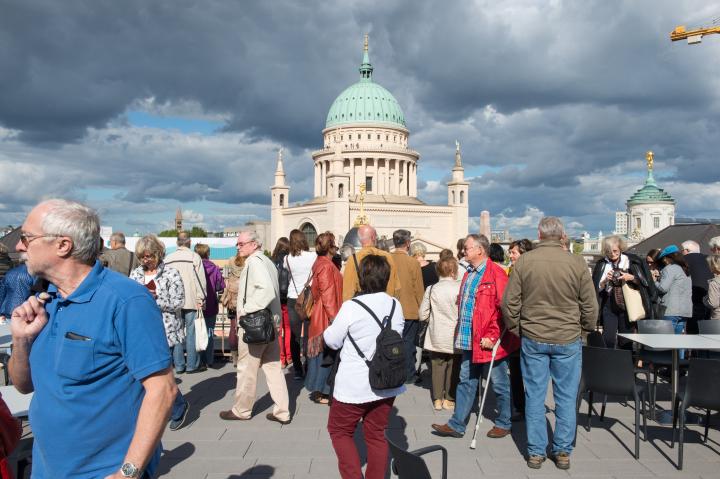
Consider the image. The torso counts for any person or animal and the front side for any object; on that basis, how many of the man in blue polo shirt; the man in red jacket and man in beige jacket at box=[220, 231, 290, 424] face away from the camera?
0

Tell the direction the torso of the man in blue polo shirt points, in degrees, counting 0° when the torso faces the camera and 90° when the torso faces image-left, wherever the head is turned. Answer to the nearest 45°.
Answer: approximately 45°

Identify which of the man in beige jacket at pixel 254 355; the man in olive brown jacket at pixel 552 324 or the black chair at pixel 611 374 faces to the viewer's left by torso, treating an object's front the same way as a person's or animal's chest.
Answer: the man in beige jacket at pixel 254 355

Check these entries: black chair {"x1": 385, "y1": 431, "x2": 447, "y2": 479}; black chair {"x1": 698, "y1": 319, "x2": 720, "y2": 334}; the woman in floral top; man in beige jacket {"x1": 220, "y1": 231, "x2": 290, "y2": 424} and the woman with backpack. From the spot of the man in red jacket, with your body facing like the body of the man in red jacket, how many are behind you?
1

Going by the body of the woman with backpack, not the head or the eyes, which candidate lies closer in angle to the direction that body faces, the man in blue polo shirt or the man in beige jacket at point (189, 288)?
the man in beige jacket

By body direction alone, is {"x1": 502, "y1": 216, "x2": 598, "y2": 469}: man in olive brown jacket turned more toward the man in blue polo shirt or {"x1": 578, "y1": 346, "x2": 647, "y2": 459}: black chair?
the black chair

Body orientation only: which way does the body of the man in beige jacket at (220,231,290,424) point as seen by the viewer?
to the viewer's left

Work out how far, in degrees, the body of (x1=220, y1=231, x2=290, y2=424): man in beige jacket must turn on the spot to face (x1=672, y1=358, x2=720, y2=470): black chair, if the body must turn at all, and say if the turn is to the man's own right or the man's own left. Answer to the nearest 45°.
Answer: approximately 135° to the man's own left

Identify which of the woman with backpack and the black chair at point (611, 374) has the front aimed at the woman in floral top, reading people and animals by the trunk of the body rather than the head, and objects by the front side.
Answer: the woman with backpack

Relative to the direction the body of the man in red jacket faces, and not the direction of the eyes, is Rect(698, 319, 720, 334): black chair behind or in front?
behind

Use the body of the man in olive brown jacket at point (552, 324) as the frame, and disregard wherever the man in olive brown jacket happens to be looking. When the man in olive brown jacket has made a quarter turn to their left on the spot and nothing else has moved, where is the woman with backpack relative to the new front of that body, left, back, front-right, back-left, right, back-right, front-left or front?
front-left

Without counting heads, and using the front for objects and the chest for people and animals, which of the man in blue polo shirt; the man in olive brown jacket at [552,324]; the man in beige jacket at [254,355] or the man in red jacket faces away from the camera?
the man in olive brown jacket at [552,324]

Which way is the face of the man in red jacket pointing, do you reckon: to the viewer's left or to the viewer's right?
to the viewer's left

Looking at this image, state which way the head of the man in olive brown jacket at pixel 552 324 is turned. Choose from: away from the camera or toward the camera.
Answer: away from the camera

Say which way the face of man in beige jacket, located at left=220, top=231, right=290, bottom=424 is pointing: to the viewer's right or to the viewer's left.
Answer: to the viewer's left

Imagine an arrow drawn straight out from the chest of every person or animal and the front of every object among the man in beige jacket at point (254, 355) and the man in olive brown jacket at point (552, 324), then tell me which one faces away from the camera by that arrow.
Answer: the man in olive brown jacket at point (552, 324)

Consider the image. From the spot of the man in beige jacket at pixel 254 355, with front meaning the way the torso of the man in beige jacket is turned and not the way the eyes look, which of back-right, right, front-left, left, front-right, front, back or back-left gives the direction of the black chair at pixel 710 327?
back
